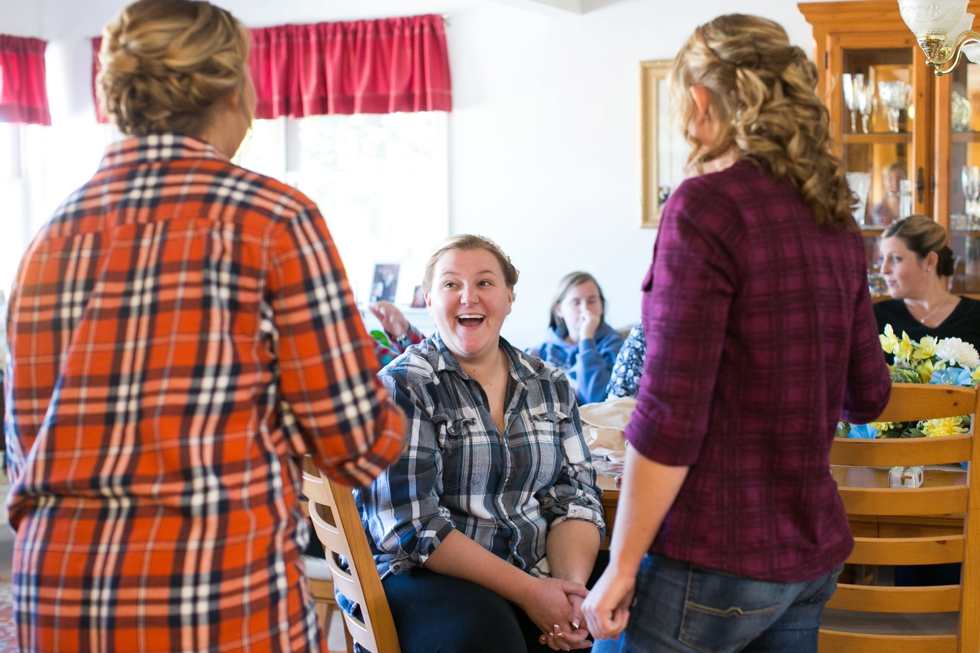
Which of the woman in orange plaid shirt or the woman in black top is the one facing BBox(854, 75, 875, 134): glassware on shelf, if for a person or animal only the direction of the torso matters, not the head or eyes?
the woman in orange plaid shirt

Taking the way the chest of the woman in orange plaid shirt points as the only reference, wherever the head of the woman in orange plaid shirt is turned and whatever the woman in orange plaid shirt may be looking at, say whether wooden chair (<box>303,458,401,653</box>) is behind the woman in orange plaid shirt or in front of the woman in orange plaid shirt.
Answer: in front

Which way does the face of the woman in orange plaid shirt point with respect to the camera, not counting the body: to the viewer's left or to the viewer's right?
to the viewer's right

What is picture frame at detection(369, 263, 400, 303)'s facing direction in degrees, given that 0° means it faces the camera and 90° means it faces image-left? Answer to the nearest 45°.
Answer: approximately 0°

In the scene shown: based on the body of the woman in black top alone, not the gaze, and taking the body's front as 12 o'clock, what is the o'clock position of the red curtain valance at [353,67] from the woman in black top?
The red curtain valance is roughly at 2 o'clock from the woman in black top.

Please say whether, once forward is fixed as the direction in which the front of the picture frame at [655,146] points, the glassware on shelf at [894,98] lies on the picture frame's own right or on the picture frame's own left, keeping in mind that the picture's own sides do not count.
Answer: on the picture frame's own left

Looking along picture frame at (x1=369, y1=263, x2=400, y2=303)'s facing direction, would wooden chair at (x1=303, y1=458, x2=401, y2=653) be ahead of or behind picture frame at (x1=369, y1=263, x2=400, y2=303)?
ahead

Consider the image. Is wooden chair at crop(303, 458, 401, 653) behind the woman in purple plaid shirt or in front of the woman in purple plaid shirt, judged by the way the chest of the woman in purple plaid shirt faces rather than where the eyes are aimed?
in front

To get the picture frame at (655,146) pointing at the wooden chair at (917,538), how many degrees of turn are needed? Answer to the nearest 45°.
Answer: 0° — it already faces it

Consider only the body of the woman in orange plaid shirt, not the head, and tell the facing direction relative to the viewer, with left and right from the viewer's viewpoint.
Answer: facing away from the viewer and to the right of the viewer

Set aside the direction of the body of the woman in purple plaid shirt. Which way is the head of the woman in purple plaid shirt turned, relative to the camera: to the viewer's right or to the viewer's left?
to the viewer's left

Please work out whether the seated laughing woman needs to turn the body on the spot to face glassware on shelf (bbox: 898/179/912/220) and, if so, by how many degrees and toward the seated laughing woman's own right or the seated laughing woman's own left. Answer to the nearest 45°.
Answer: approximately 90° to the seated laughing woman's own left

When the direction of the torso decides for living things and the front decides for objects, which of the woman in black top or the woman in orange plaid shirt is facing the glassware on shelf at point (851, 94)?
the woman in orange plaid shirt
